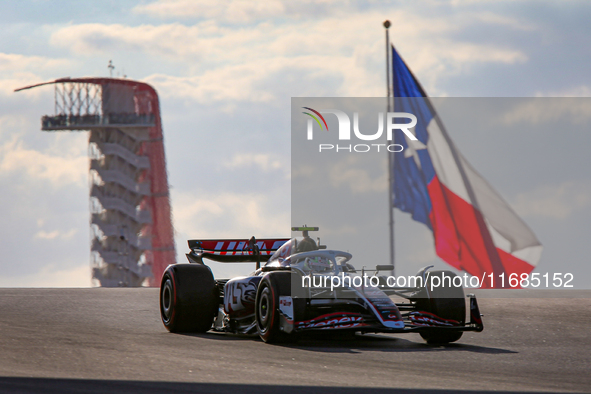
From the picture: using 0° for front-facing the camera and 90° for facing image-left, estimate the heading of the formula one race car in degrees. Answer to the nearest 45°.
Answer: approximately 315°

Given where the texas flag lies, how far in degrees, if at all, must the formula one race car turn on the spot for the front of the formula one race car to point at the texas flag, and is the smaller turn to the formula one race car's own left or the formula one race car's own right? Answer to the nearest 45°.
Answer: approximately 135° to the formula one race car's own left
